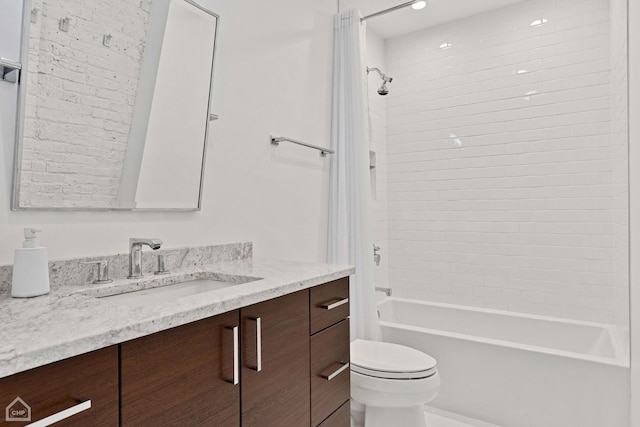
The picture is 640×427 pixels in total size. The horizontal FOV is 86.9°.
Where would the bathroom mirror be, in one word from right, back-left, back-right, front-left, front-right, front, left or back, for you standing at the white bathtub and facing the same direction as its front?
front-right

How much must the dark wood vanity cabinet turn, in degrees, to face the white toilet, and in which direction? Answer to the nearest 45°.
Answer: approximately 90° to its left

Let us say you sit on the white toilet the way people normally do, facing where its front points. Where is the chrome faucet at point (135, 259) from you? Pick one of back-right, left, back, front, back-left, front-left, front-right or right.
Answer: right

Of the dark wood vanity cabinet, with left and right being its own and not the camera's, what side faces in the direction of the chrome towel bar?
left

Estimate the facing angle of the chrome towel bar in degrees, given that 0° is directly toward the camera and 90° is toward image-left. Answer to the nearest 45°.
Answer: approximately 315°

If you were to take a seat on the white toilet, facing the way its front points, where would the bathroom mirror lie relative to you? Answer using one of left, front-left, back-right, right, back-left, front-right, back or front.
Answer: right

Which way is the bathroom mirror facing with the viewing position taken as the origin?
facing the viewer and to the right of the viewer

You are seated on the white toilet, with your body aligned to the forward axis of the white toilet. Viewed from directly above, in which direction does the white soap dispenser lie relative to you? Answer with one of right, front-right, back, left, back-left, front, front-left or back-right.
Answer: right

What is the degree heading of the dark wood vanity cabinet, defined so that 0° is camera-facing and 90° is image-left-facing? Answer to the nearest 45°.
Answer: approximately 315°

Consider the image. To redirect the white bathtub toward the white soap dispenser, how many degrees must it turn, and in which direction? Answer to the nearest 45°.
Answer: approximately 45° to its right

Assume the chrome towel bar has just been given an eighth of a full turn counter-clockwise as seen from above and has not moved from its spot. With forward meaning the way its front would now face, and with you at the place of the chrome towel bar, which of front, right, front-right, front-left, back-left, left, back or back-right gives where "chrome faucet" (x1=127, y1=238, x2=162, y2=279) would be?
back-right
